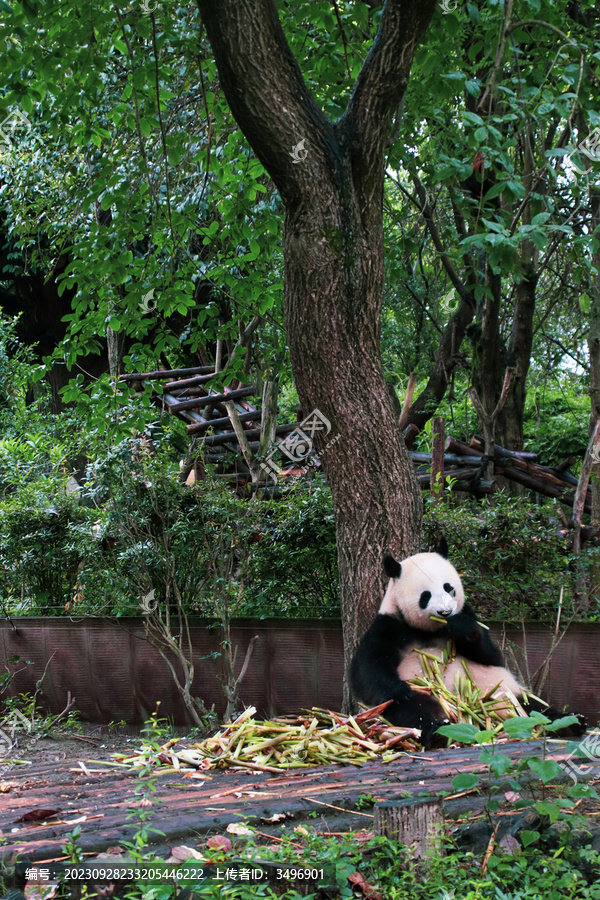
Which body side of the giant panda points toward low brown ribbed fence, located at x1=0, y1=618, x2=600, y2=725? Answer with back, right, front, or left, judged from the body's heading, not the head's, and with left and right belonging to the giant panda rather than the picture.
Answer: back

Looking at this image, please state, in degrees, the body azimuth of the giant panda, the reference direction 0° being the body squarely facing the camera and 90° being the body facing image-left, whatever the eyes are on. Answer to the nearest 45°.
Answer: approximately 315°

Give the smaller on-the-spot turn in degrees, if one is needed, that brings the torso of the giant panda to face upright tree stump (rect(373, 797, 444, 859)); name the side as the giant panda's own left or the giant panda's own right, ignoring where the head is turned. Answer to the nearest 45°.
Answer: approximately 45° to the giant panda's own right

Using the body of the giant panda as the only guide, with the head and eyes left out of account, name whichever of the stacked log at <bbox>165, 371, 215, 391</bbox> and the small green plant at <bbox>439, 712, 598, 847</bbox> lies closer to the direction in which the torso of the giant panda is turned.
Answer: the small green plant

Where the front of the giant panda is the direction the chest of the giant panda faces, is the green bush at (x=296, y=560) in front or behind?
behind

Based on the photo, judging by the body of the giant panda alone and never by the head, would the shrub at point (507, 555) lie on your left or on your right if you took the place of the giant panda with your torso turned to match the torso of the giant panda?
on your left

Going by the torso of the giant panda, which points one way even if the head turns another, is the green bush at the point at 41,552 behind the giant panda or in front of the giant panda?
behind

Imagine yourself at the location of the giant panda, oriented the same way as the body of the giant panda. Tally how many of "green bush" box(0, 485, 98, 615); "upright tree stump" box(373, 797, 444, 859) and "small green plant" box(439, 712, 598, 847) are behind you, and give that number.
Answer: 1
